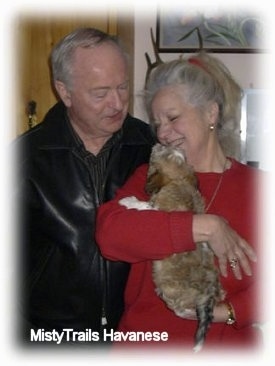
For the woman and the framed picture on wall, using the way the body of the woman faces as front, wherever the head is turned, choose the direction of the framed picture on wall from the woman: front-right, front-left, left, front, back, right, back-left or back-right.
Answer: back-right

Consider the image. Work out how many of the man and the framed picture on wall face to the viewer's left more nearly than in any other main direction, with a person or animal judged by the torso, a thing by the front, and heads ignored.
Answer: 0

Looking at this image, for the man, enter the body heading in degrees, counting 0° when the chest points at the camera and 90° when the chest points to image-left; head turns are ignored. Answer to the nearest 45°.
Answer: approximately 315°

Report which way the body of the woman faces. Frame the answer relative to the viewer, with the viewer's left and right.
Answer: facing the viewer and to the left of the viewer

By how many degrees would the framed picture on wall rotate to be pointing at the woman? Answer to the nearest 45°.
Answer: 0° — it already faces them

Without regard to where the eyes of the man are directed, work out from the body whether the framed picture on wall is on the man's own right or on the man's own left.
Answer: on the man's own left

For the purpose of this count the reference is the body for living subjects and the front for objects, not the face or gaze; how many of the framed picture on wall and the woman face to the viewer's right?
0

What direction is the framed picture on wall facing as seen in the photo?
toward the camera

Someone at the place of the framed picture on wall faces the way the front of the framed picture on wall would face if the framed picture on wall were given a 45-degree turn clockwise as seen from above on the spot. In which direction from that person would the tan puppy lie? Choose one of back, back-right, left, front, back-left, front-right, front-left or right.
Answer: front-left

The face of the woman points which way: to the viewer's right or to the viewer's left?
to the viewer's left
